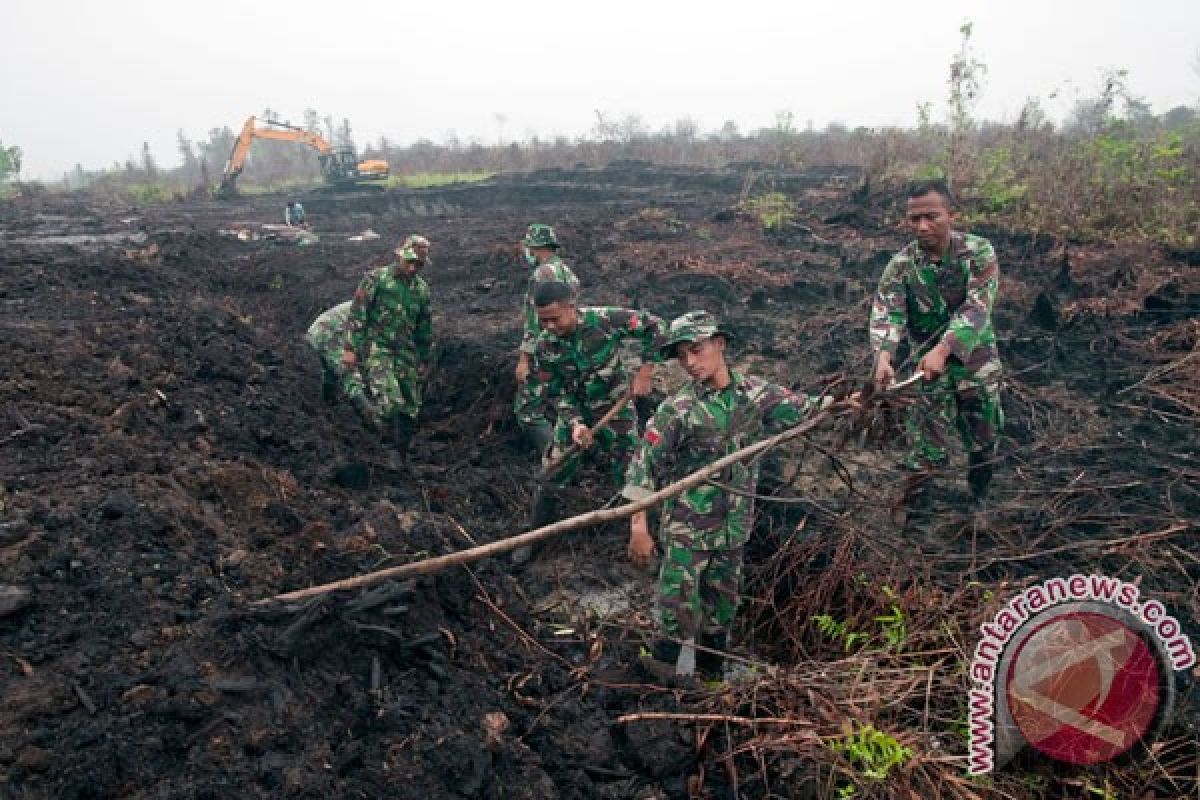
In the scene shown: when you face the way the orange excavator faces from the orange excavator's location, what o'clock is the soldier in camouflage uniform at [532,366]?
The soldier in camouflage uniform is roughly at 9 o'clock from the orange excavator.

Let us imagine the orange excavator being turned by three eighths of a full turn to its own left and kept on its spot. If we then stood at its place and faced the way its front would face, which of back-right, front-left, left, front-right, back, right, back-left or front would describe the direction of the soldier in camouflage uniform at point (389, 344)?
front-right

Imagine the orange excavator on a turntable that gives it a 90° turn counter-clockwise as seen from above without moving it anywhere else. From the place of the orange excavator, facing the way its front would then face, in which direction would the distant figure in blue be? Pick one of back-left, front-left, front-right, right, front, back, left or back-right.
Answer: front

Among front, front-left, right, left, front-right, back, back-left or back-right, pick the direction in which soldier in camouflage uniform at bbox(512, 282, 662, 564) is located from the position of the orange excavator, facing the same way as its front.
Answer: left

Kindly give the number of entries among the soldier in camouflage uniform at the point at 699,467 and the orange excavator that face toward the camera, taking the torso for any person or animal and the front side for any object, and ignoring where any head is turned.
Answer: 1

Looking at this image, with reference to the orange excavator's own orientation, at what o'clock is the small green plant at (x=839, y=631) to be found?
The small green plant is roughly at 9 o'clock from the orange excavator.

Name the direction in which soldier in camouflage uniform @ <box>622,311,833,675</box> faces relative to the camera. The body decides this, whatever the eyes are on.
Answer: toward the camera

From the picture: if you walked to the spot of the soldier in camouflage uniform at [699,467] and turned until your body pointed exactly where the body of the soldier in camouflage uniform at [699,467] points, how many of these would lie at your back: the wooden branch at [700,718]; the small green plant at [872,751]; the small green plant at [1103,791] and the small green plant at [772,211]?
1

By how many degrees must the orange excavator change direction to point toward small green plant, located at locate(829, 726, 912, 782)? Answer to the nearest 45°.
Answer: approximately 90° to its left

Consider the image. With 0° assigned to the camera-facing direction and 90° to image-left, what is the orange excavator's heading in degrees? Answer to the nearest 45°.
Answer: approximately 90°

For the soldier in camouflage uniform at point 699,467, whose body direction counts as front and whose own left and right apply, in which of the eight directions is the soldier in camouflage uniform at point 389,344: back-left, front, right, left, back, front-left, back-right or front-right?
back-right
